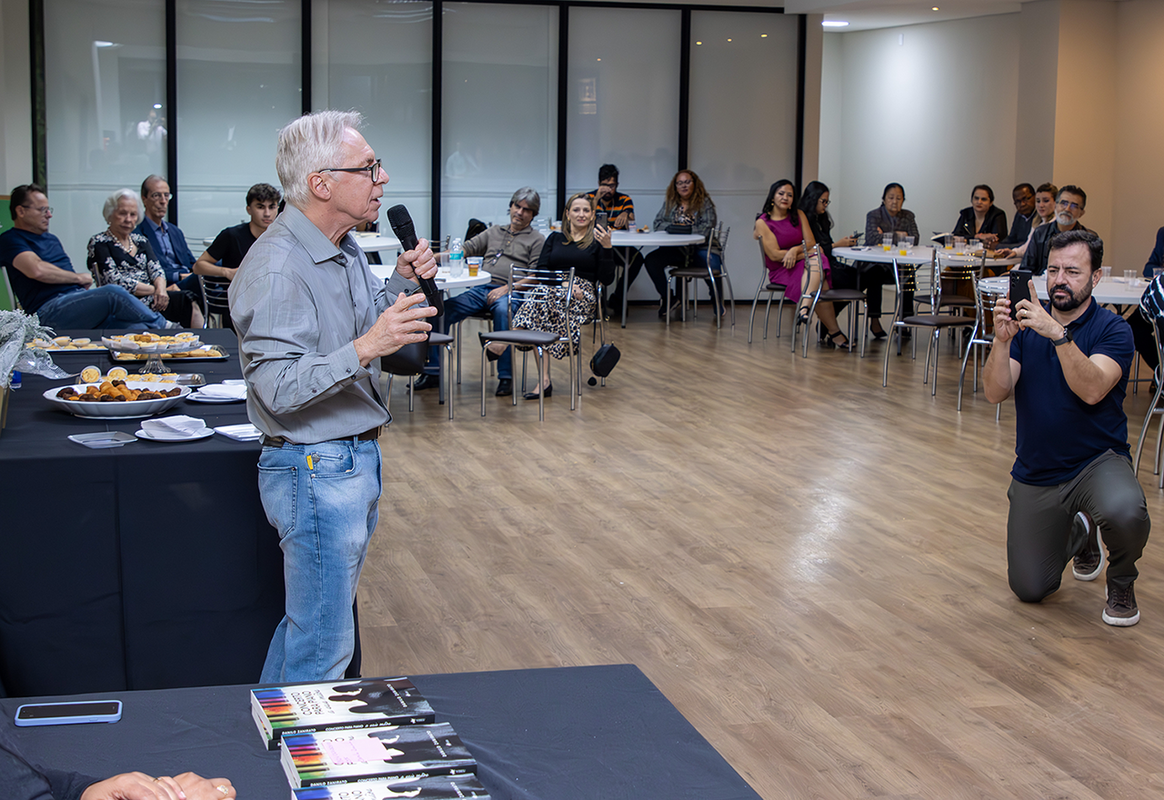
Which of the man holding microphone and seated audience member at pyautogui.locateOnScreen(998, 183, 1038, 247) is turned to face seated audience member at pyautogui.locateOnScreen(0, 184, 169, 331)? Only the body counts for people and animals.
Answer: seated audience member at pyautogui.locateOnScreen(998, 183, 1038, 247)

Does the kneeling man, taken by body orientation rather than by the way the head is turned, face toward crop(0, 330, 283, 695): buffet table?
yes

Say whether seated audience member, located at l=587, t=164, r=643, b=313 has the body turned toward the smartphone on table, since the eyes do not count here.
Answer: yes

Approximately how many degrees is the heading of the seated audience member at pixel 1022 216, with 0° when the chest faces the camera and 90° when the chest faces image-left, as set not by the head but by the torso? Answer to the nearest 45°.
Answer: approximately 45°

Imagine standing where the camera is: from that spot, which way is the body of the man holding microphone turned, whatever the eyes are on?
to the viewer's right

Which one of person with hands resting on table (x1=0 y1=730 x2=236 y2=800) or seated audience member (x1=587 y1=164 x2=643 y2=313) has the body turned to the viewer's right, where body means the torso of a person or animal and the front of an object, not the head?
person with hands resting on table (x1=0 y1=730 x2=236 y2=800)

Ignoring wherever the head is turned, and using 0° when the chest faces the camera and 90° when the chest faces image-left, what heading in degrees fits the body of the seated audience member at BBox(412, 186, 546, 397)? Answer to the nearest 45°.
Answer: approximately 45°

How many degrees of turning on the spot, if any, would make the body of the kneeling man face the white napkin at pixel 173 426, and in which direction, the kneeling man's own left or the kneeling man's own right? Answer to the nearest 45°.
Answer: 0° — they already face it

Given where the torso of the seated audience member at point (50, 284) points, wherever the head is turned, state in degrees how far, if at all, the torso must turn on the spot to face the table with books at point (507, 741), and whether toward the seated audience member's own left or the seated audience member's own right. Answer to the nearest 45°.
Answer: approximately 90° to the seated audience member's own right

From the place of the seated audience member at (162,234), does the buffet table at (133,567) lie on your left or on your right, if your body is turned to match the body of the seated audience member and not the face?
on your right
